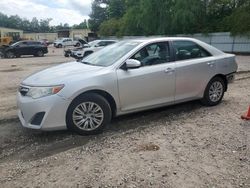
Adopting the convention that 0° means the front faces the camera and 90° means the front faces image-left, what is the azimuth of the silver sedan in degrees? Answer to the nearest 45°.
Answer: approximately 45°

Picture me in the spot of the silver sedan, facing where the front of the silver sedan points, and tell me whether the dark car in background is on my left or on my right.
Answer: on my right

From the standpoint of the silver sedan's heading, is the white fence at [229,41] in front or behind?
behind
